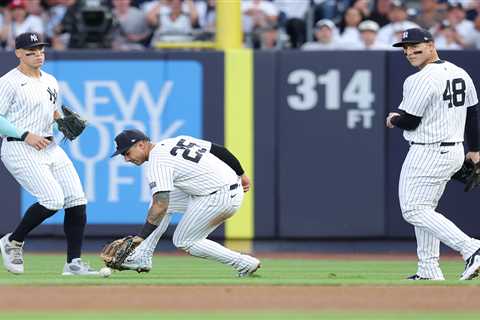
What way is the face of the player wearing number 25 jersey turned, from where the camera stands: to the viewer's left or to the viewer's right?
to the viewer's left

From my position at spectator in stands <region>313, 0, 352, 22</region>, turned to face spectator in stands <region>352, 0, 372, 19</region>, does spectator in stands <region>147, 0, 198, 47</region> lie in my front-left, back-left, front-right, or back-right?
back-right

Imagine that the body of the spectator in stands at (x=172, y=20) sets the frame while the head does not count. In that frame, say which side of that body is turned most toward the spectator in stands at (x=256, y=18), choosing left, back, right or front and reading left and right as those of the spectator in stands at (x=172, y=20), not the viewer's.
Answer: left

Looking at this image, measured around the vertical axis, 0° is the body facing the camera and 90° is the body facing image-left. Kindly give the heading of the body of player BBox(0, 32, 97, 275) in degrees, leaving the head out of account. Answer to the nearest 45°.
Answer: approximately 315°

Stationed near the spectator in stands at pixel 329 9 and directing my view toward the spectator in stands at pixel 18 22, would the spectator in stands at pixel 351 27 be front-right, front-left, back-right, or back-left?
back-left

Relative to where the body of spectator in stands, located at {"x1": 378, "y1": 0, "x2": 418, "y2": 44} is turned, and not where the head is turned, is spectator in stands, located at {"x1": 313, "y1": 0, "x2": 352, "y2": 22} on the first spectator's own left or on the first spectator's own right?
on the first spectator's own right
